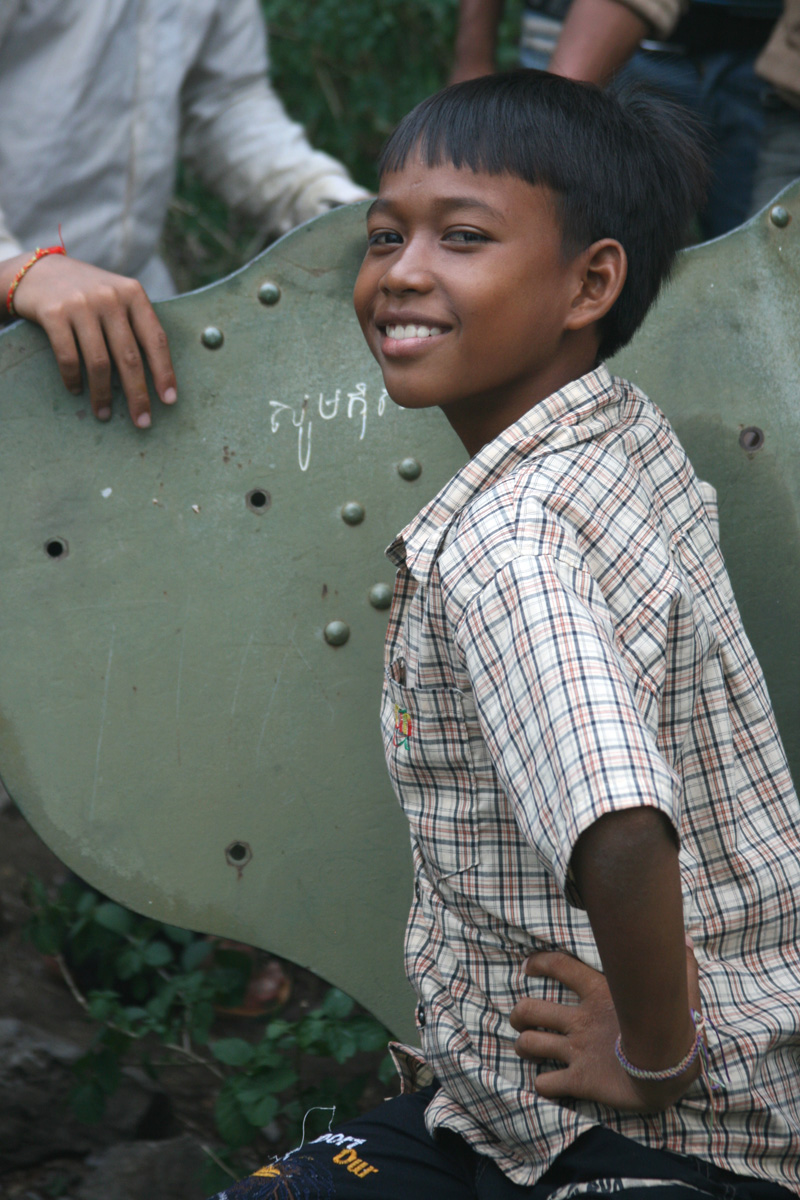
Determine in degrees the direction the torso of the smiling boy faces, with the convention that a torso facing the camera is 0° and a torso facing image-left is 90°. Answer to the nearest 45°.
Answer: approximately 90°

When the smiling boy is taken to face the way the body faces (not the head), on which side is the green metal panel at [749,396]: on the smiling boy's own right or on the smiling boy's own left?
on the smiling boy's own right
